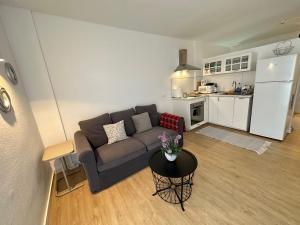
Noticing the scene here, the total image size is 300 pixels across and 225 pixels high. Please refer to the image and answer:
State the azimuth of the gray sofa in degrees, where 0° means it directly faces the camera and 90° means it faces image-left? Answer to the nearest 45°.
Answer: approximately 315°

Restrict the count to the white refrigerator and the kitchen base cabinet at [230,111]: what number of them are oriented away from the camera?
0

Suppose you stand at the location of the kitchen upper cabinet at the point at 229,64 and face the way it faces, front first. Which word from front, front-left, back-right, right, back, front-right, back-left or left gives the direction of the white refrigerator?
left

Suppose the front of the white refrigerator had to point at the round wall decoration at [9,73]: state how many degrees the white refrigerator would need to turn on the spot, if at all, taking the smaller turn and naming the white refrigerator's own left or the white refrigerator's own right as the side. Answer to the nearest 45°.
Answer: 0° — it already faces it
